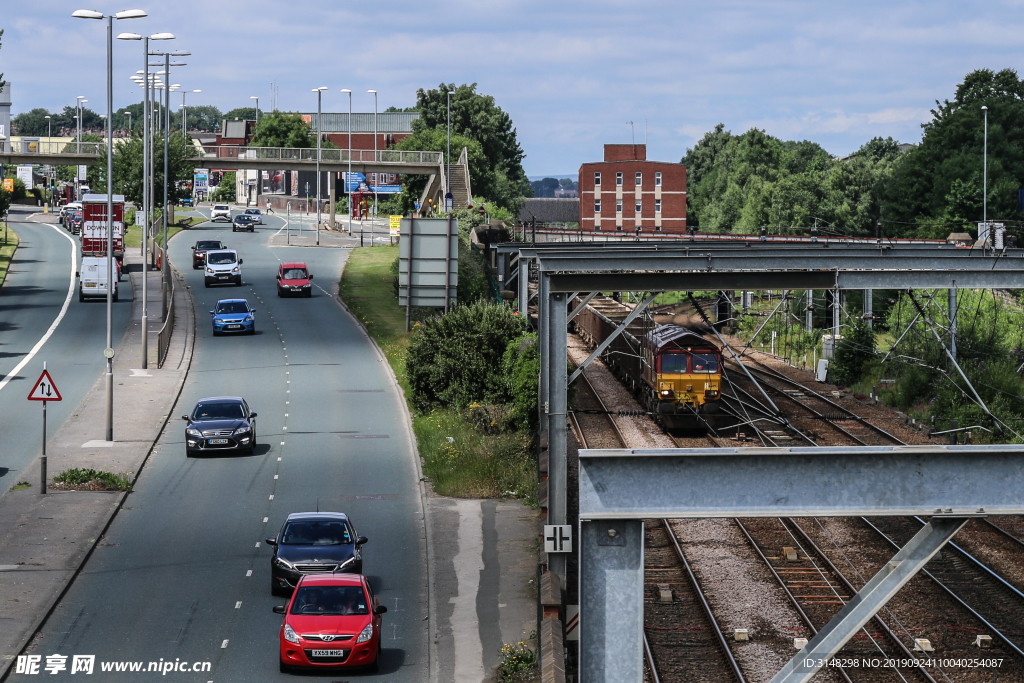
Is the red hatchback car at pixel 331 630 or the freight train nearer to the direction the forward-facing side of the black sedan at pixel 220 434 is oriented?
the red hatchback car

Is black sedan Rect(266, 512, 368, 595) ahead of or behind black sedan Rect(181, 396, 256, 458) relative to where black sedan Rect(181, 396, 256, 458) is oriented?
ahead

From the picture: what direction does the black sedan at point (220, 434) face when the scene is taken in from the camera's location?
facing the viewer

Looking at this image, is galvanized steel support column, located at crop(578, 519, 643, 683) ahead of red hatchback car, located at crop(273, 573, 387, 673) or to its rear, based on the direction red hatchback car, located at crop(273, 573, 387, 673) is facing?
ahead

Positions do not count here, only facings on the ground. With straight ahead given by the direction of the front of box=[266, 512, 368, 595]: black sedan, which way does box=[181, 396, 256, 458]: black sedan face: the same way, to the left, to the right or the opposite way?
the same way

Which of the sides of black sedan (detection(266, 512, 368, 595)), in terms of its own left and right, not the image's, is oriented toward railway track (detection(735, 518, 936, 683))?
left

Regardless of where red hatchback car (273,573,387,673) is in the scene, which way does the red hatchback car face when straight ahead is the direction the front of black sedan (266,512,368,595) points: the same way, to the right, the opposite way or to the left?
the same way

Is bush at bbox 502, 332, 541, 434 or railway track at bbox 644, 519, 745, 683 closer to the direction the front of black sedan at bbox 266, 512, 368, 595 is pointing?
the railway track

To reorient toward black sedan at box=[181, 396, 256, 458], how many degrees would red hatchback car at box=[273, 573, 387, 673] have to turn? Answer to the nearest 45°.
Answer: approximately 180°

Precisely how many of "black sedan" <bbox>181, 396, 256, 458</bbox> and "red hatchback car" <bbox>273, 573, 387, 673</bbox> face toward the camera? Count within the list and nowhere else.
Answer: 2

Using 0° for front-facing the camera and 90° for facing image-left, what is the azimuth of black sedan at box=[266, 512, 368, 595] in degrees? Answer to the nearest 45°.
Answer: approximately 0°

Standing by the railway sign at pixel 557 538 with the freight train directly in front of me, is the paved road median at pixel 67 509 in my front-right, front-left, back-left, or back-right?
front-left

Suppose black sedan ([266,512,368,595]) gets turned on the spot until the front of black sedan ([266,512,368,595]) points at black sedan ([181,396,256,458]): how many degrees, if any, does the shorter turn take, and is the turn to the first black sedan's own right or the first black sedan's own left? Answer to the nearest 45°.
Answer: approximately 180°

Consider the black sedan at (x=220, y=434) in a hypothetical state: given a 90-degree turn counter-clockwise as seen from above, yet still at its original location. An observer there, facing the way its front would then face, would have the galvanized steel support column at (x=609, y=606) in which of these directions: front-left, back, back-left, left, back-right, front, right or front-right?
right

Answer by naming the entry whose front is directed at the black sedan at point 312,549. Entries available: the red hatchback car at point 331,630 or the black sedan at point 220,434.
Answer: the black sedan at point 220,434

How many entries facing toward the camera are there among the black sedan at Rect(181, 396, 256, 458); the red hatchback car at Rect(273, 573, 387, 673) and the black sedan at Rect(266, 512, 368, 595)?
3

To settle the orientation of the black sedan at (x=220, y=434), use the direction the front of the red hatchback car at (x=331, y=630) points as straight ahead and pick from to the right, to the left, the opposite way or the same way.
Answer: the same way

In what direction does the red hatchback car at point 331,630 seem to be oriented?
toward the camera

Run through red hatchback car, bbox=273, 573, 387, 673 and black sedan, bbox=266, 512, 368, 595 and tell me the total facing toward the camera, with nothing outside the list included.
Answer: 2
